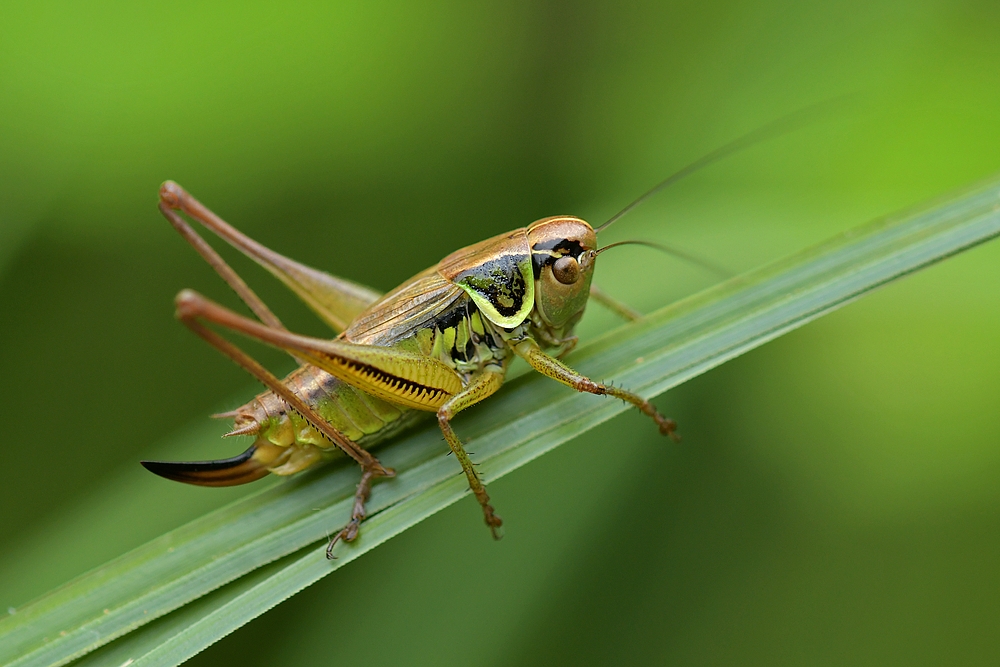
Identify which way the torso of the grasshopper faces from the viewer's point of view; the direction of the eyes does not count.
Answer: to the viewer's right
